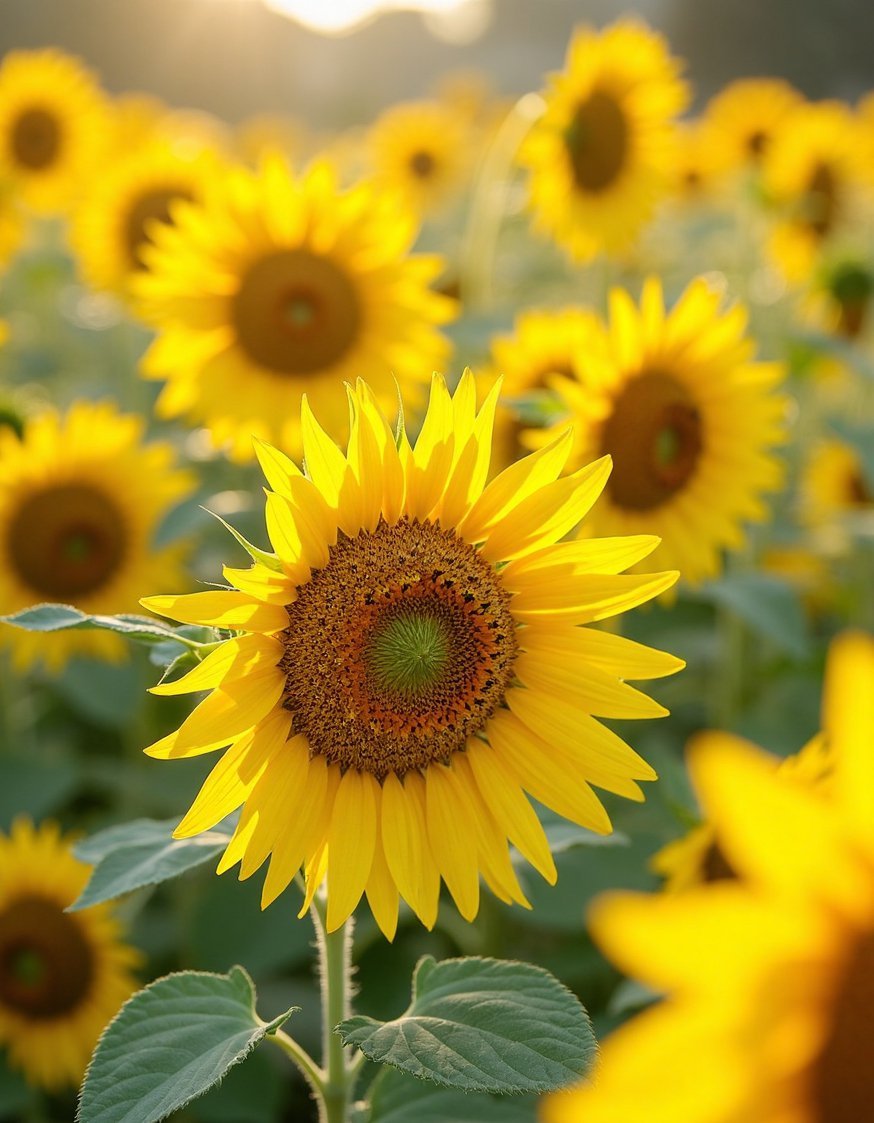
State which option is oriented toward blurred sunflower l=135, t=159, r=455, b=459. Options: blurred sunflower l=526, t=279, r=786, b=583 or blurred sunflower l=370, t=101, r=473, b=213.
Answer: blurred sunflower l=370, t=101, r=473, b=213

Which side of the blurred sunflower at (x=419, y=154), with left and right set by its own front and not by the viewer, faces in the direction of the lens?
front

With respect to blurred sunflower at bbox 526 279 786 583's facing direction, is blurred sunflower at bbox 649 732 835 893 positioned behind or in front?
in front

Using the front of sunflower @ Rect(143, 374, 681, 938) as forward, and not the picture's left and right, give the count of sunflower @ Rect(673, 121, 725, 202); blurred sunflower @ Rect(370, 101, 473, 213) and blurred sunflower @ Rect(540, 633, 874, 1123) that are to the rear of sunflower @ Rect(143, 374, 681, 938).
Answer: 2

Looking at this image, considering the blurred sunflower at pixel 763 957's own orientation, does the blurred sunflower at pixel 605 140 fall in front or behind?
behind

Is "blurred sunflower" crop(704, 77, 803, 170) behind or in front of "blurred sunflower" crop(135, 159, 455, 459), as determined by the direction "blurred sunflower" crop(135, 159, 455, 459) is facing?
behind

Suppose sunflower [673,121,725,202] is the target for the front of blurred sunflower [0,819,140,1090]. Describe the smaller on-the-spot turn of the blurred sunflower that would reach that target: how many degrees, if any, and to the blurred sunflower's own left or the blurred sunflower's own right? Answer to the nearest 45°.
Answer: approximately 180°

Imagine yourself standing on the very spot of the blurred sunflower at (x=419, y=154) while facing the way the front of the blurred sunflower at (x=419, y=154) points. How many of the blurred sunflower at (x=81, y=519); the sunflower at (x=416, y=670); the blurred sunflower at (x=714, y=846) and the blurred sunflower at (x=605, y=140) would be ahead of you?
4

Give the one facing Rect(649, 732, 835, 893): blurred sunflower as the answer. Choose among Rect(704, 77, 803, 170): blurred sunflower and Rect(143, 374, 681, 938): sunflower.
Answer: Rect(704, 77, 803, 170): blurred sunflower

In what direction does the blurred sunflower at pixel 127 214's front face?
toward the camera

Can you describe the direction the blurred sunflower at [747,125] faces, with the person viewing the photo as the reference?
facing the viewer

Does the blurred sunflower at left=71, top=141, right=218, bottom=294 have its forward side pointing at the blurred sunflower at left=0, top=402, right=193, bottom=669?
yes

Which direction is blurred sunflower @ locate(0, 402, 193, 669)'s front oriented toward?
toward the camera
